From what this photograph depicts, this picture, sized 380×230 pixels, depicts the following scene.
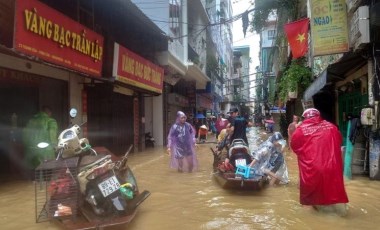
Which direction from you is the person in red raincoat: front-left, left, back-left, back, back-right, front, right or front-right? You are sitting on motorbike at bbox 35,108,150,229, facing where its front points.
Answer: back-right

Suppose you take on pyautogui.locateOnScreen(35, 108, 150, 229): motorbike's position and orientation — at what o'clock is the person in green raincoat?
The person in green raincoat is roughly at 1 o'clock from the motorbike.

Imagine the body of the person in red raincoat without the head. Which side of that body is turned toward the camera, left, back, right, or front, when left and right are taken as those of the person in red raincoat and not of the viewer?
back

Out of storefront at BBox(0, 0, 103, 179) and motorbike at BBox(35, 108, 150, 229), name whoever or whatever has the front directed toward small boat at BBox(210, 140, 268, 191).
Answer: the storefront

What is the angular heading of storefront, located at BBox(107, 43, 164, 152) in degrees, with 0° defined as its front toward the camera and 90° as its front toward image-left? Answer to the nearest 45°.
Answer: approximately 315°

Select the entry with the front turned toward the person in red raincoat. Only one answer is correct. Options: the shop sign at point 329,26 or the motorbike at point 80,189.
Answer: the shop sign

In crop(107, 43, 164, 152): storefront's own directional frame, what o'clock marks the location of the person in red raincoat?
The person in red raincoat is roughly at 1 o'clock from the storefront.

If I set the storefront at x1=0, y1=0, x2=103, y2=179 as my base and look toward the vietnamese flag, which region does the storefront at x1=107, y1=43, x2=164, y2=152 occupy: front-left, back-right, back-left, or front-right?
front-left

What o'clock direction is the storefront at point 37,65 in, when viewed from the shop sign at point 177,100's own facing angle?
The storefront is roughly at 2 o'clock from the shop sign.

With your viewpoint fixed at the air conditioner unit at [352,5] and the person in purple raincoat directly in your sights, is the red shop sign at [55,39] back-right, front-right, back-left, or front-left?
front-left

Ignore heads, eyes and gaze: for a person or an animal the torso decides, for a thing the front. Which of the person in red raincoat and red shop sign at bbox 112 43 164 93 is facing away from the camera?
the person in red raincoat

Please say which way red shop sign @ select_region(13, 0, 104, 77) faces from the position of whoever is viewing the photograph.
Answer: facing the viewer and to the right of the viewer

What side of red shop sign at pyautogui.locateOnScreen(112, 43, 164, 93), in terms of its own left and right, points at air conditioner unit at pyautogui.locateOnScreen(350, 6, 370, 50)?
front

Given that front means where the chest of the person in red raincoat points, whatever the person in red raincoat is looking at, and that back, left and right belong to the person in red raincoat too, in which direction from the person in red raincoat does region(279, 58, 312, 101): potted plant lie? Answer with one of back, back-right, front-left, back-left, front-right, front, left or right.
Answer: front

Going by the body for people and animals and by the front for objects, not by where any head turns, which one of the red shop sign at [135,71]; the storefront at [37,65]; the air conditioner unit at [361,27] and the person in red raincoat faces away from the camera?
the person in red raincoat

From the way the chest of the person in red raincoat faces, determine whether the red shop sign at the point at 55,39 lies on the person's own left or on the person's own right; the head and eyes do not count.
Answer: on the person's own left
